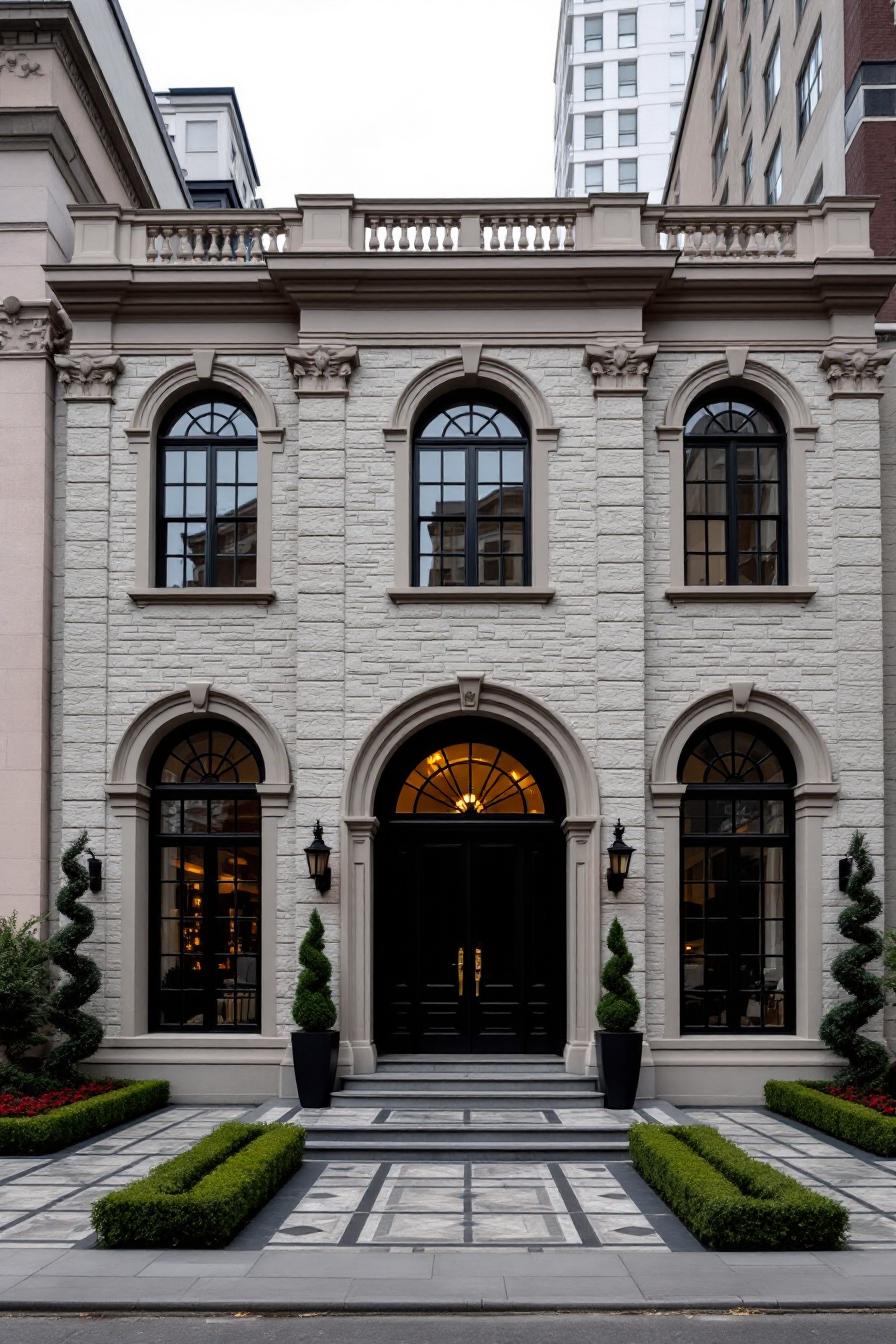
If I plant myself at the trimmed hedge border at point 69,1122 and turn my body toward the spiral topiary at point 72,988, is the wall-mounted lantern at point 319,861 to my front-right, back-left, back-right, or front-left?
front-right

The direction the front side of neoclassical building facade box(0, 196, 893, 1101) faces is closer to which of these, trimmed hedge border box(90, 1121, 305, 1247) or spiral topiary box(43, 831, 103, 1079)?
the trimmed hedge border

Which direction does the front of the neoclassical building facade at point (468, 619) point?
toward the camera

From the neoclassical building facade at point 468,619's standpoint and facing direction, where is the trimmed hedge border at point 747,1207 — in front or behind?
in front

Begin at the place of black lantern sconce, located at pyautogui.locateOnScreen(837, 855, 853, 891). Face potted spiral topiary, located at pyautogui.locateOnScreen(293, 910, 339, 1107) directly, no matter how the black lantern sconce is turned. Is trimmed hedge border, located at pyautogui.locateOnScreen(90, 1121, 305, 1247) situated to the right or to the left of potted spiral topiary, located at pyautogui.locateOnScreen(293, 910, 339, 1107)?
left

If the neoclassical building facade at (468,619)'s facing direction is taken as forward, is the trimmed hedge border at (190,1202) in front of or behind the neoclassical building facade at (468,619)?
in front
